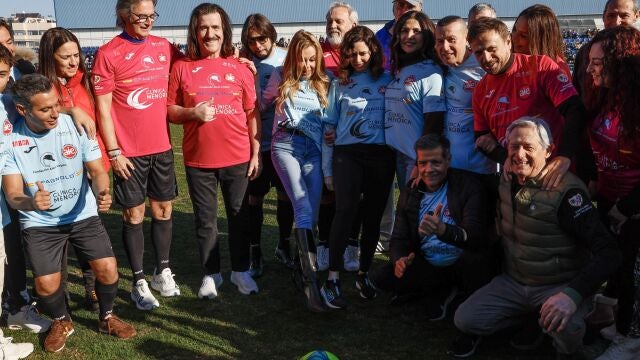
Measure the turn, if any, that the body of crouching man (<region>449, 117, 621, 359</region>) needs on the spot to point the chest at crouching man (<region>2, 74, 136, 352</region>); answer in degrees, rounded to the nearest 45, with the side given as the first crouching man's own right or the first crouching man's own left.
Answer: approximately 45° to the first crouching man's own right

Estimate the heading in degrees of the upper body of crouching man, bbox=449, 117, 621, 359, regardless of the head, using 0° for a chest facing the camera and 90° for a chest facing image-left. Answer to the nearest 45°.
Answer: approximately 45°
